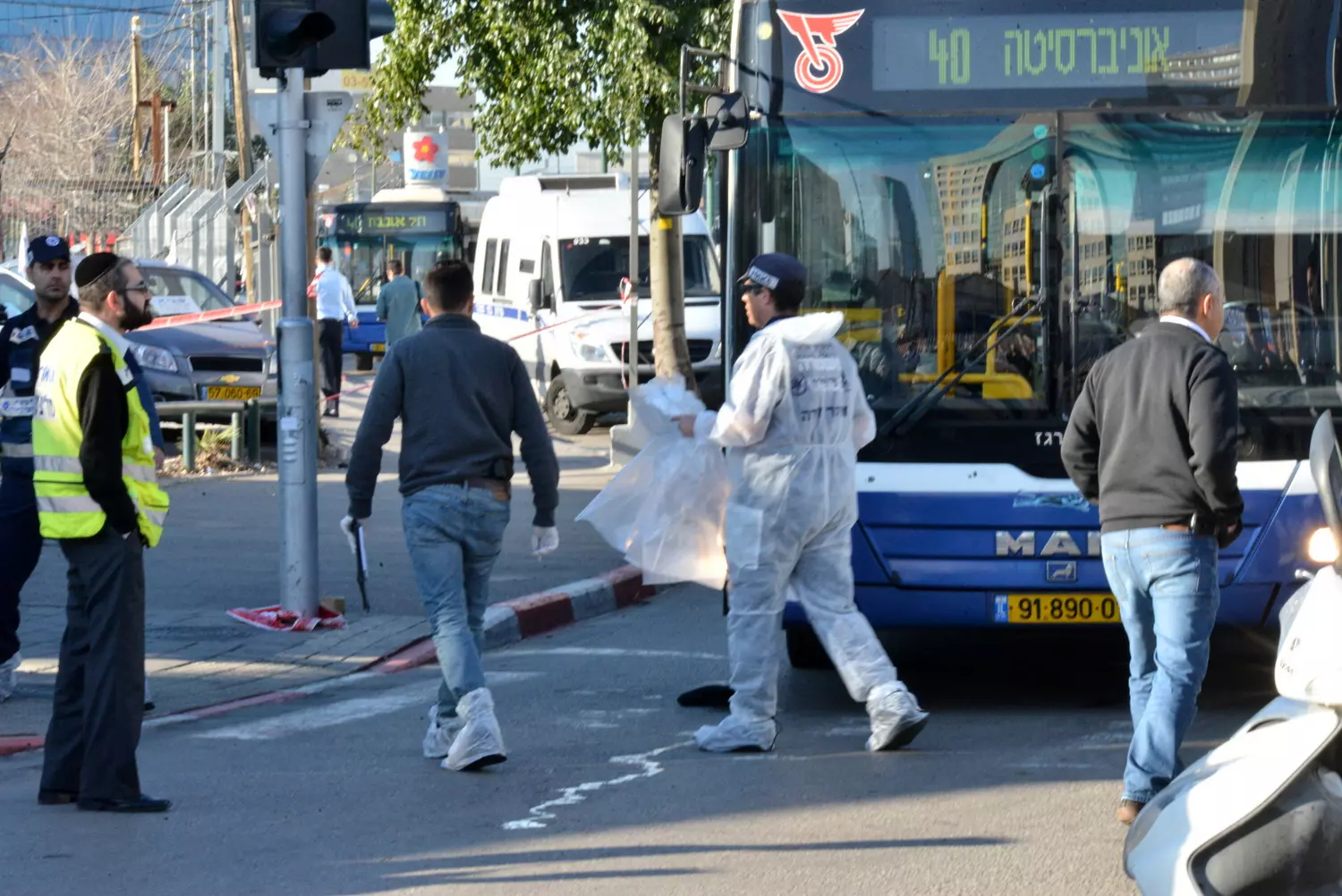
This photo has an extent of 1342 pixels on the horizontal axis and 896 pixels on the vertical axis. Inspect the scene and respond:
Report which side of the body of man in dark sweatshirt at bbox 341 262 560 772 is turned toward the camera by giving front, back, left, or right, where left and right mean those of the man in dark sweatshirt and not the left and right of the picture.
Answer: back

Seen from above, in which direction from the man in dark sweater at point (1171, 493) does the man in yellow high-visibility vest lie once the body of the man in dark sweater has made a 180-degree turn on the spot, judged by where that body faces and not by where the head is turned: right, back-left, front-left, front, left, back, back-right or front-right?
front-right

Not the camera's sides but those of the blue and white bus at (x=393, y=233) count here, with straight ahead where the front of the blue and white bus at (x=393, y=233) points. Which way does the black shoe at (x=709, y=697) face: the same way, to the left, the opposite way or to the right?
to the right

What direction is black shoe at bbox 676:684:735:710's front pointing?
to the viewer's left

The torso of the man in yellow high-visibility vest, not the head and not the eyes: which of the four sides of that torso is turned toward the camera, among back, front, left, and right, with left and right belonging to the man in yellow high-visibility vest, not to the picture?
right

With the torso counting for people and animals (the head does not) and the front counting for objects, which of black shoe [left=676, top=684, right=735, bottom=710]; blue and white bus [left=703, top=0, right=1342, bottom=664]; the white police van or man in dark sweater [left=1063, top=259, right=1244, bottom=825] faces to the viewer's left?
the black shoe

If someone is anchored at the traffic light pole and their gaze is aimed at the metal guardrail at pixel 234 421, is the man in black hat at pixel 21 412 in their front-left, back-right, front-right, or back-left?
back-left

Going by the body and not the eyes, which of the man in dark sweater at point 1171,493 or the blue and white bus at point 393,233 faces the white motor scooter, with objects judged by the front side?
the blue and white bus

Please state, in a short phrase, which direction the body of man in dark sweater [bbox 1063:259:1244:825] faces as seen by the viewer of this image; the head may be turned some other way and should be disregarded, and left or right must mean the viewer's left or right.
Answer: facing away from the viewer and to the right of the viewer

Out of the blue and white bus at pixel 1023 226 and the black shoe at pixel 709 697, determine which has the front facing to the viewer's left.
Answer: the black shoe
